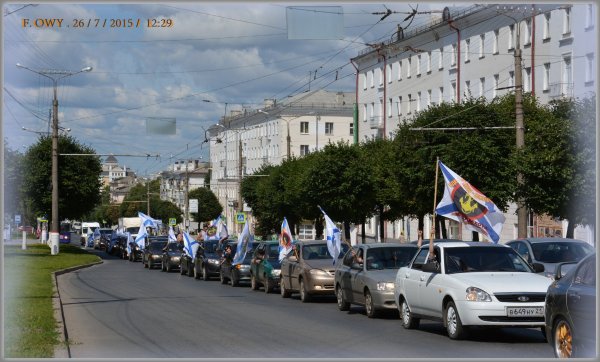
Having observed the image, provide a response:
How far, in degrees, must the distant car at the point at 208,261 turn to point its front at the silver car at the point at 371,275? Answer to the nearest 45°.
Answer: approximately 45° to its right

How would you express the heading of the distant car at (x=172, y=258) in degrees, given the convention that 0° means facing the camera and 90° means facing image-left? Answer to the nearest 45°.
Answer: approximately 315°

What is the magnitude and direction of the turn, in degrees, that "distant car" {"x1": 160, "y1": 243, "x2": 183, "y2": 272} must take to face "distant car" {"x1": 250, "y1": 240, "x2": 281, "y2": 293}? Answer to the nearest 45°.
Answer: approximately 45° to its right

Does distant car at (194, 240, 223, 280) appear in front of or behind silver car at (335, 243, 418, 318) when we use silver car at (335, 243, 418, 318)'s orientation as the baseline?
behind

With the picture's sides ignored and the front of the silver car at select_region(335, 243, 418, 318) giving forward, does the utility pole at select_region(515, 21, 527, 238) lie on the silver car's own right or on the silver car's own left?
on the silver car's own left

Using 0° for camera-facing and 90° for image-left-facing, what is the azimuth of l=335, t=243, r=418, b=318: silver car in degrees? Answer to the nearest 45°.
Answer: approximately 315°
